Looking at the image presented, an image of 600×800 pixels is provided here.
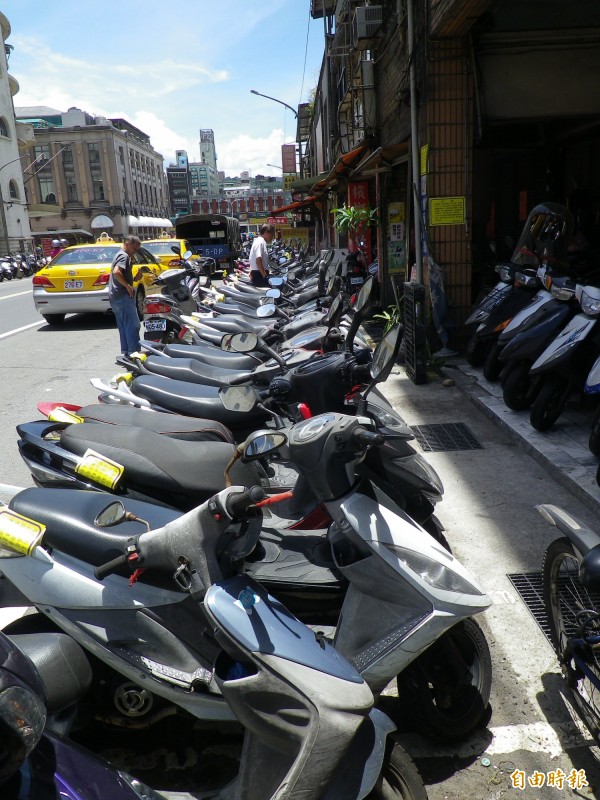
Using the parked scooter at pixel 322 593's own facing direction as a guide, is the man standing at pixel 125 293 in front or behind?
behind

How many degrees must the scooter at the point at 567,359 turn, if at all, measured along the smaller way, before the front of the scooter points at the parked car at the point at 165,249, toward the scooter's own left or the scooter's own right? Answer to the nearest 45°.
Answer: approximately 90° to the scooter's own right

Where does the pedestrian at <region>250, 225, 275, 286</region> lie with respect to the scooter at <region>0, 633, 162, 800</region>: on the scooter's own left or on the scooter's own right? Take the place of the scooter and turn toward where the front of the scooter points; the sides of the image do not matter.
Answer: on the scooter's own left

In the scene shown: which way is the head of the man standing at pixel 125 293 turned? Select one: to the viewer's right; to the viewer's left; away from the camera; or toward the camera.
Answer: to the viewer's right

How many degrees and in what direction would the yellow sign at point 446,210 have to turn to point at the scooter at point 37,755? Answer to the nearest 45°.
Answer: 0° — it already faces it

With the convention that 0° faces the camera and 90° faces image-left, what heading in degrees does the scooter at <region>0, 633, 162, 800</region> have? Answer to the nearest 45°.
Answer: approximately 315°

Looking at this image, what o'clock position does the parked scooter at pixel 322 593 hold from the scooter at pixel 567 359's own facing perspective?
The parked scooter is roughly at 11 o'clock from the scooter.

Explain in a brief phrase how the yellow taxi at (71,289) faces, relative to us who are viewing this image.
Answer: facing away from the viewer and to the right of the viewer

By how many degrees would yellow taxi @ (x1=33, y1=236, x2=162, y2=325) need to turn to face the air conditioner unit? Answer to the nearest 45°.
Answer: approximately 90° to its right

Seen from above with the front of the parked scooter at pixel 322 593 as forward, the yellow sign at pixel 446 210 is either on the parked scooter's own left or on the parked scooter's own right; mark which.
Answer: on the parked scooter's own left
